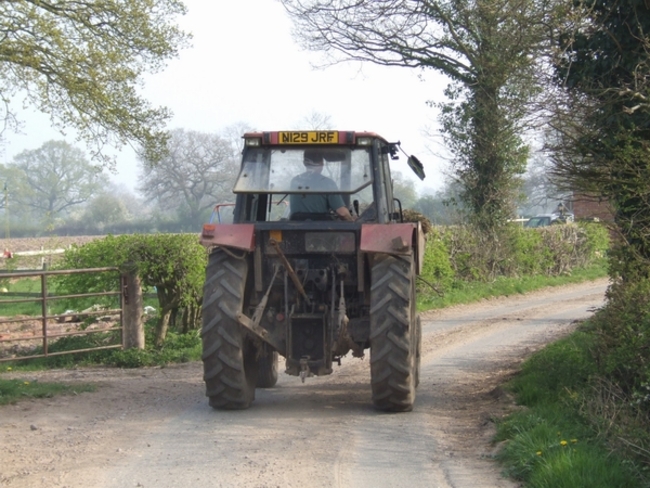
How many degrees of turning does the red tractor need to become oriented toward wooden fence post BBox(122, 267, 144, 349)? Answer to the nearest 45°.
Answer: approximately 45° to its left

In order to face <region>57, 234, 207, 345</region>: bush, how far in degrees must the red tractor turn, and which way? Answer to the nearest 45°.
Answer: approximately 45° to its left

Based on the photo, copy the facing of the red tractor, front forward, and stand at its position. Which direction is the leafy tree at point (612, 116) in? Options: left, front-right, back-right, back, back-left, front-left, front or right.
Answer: right

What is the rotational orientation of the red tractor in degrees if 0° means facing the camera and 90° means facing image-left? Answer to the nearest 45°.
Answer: approximately 180°
